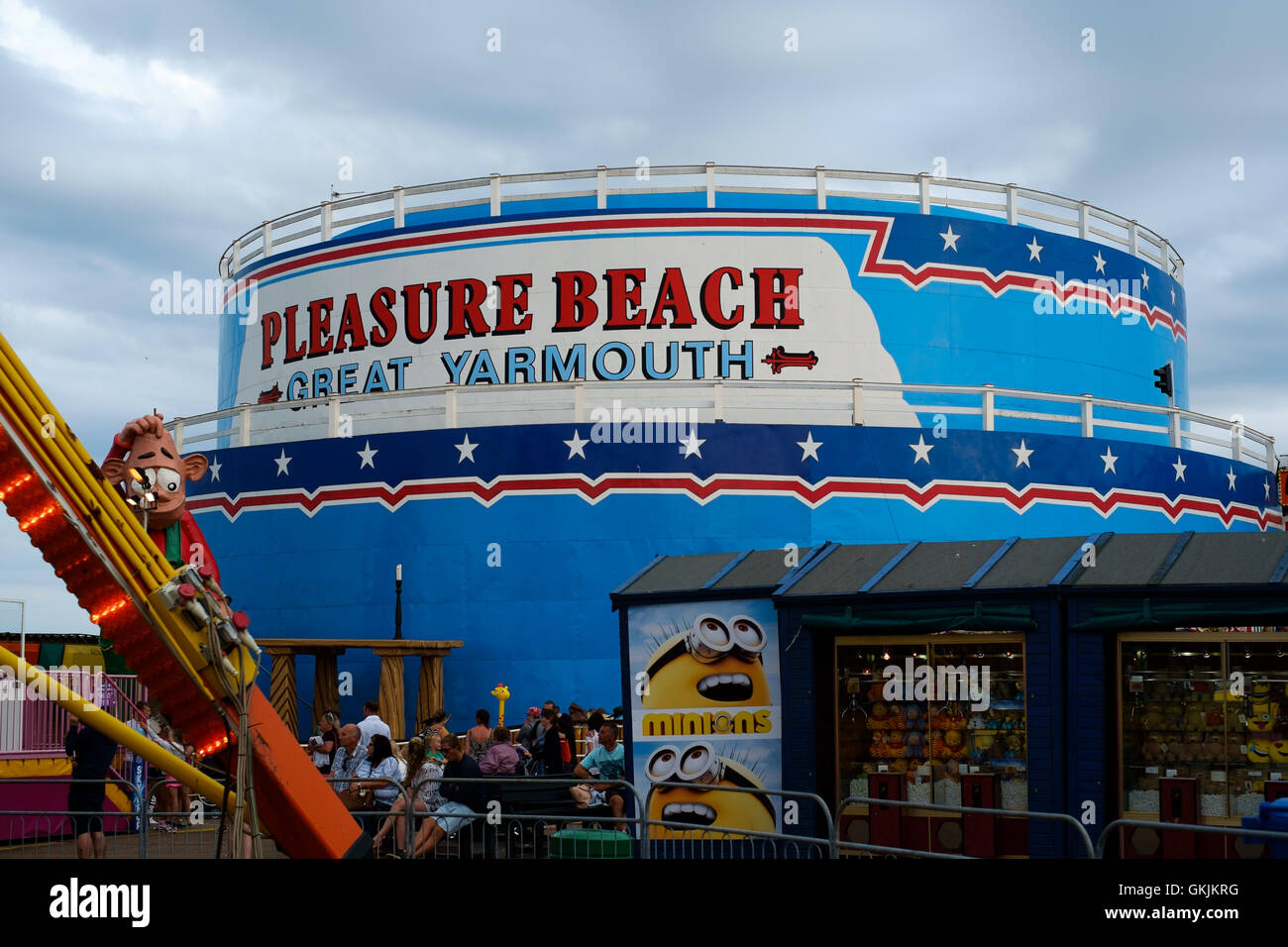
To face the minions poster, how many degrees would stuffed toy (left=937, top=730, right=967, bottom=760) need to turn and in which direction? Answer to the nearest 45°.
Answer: approximately 90° to its right

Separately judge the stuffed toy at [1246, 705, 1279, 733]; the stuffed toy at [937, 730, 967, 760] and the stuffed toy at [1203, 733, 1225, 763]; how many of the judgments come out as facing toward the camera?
3

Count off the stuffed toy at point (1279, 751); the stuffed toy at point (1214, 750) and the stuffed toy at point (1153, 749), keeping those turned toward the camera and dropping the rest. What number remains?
3

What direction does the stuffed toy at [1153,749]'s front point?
toward the camera

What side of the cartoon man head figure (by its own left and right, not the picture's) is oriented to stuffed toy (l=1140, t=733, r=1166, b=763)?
left

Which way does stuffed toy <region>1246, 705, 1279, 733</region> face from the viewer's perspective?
toward the camera

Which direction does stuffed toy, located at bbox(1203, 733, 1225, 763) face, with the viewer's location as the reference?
facing the viewer

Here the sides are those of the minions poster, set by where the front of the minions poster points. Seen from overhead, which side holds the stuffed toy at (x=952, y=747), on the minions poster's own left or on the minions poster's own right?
on the minions poster's own left
